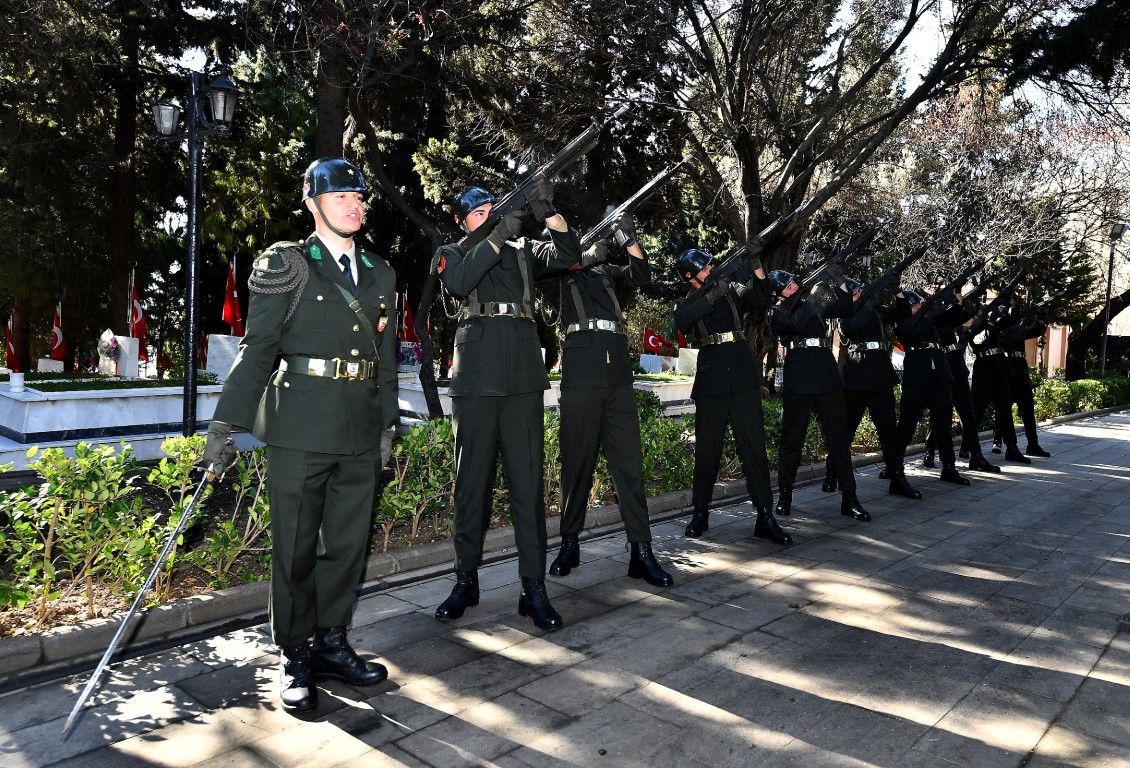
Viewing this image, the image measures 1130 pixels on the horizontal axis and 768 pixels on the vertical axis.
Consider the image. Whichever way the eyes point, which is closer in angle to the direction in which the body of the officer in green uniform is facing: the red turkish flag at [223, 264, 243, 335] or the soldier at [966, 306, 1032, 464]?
the soldier

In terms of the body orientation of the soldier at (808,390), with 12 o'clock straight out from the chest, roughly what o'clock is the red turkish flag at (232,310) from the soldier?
The red turkish flag is roughly at 4 o'clock from the soldier.

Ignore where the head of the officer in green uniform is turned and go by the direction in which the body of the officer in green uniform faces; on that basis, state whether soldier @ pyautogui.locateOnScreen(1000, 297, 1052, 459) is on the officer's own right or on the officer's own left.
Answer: on the officer's own left

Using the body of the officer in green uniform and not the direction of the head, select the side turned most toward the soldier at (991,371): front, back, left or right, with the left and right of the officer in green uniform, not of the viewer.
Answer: left

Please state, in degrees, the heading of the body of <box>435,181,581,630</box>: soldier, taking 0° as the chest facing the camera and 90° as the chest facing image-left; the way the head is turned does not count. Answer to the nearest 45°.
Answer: approximately 0°

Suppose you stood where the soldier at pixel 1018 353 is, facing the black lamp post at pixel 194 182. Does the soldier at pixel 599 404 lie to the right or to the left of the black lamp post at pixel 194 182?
left

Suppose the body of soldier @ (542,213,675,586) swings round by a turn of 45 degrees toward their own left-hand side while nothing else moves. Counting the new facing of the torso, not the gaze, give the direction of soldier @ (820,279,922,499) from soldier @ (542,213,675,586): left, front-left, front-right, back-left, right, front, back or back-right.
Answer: left

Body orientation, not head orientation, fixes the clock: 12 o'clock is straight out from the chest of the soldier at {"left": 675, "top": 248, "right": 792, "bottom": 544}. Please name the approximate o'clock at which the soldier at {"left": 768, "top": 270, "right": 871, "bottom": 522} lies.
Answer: the soldier at {"left": 768, "top": 270, "right": 871, "bottom": 522} is roughly at 7 o'clock from the soldier at {"left": 675, "top": 248, "right": 792, "bottom": 544}.

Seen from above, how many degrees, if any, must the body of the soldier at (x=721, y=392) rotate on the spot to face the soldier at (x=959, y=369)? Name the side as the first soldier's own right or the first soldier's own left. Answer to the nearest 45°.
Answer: approximately 135° to the first soldier's own left
